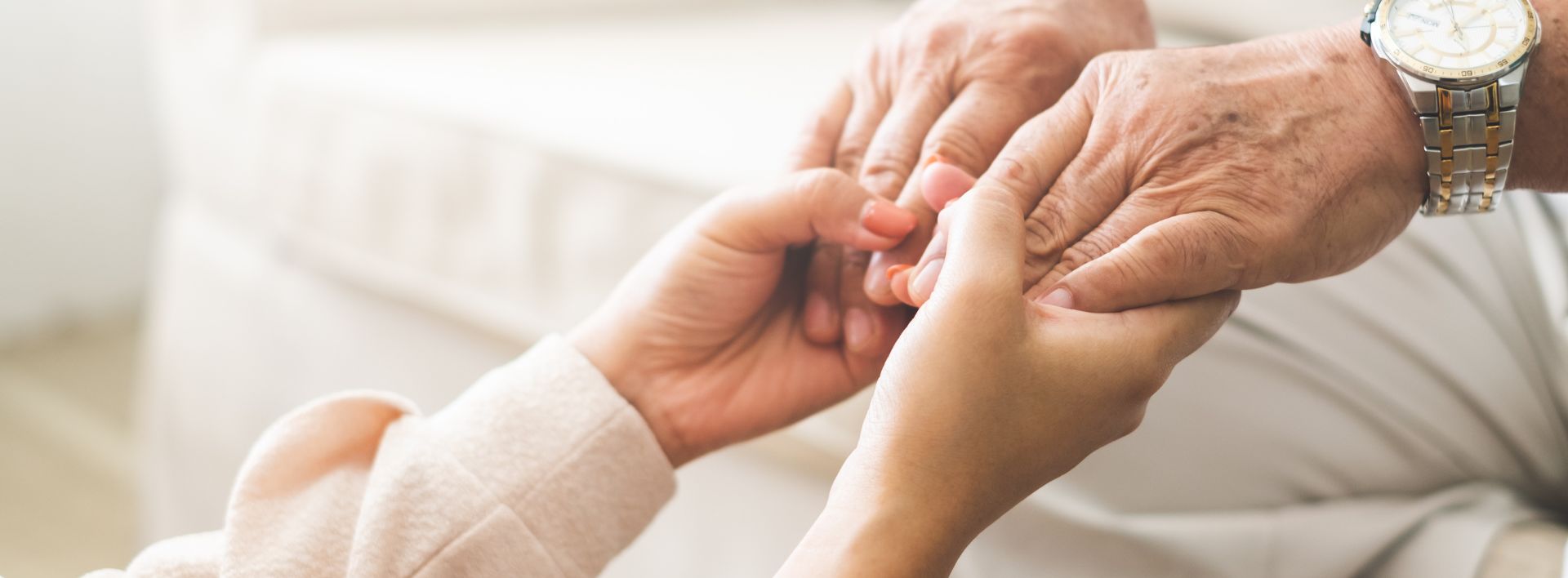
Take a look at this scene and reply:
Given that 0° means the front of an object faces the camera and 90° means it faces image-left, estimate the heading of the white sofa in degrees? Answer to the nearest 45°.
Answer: approximately 45°
